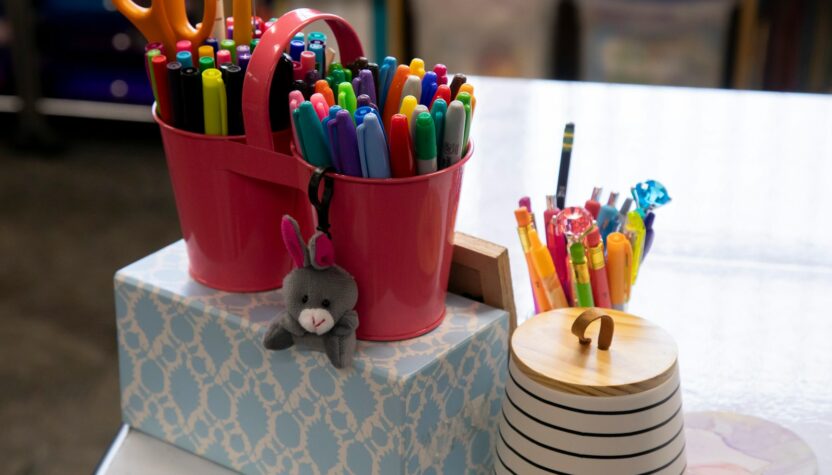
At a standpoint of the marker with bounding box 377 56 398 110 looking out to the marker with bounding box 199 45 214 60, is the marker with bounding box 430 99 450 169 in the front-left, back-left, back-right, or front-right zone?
back-left

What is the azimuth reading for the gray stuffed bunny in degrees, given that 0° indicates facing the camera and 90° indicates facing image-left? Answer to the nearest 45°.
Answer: approximately 0°
